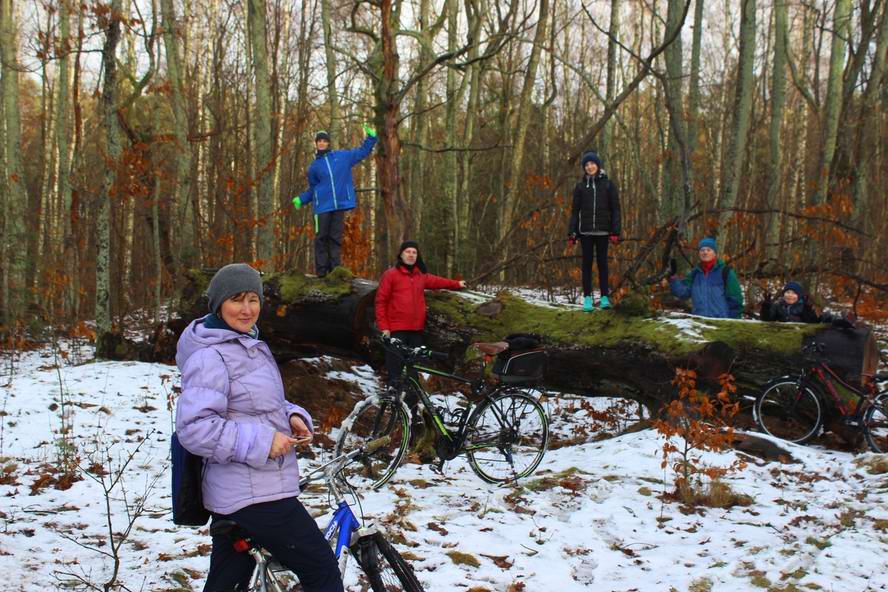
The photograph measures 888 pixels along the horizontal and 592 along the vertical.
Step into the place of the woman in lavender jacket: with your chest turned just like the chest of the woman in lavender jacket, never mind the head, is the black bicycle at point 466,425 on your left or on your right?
on your left

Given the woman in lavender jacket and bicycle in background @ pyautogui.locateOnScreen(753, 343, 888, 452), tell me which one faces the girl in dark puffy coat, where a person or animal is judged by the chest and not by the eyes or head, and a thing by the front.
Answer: the bicycle in background

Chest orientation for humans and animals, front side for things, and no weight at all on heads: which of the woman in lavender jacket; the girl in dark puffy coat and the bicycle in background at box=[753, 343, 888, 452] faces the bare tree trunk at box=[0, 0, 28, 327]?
the bicycle in background

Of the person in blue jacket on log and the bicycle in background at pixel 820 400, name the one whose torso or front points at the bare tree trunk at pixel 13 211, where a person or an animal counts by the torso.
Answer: the bicycle in background

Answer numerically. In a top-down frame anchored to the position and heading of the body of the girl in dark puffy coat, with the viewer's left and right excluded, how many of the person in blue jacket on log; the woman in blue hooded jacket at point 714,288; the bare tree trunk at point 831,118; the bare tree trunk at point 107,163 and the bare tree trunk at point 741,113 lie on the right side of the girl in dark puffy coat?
2

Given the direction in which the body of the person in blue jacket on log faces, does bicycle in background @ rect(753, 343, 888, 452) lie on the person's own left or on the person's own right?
on the person's own left

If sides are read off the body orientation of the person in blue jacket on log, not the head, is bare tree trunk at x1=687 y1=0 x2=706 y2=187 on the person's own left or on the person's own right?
on the person's own left

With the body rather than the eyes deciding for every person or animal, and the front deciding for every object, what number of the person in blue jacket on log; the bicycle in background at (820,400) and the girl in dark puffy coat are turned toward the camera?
2

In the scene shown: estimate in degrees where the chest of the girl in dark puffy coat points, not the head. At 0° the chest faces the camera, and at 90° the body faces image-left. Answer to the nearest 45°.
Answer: approximately 0°

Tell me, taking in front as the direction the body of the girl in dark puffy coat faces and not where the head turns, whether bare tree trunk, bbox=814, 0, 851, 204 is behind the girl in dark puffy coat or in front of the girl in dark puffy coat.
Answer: behind

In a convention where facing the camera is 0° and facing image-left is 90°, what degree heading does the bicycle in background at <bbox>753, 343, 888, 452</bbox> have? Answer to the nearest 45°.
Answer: approximately 90°
